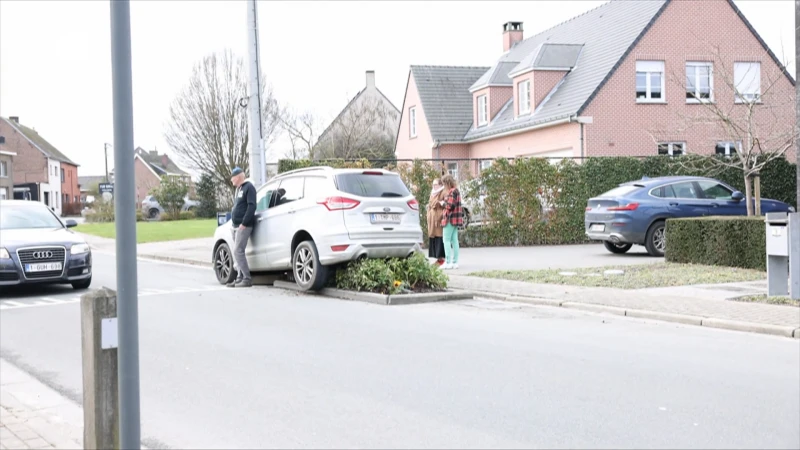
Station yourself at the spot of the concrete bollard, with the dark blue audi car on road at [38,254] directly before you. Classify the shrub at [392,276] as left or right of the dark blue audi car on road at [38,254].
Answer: right

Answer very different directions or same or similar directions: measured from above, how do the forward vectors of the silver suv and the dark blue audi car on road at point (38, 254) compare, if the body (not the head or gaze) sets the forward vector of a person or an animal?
very different directions

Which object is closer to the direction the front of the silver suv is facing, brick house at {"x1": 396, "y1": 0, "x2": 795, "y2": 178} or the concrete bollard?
the brick house

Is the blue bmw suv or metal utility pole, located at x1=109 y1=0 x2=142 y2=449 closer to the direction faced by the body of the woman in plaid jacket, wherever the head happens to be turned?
the metal utility pole

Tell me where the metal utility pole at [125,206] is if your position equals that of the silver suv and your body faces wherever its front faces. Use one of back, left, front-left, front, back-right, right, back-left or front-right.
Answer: back-left

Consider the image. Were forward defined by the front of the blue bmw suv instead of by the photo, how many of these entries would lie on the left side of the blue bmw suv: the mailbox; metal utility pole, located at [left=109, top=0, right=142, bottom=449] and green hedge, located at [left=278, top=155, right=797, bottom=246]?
1

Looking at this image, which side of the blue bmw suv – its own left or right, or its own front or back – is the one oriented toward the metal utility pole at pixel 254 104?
back

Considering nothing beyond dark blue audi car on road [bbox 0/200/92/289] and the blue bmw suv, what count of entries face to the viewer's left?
0

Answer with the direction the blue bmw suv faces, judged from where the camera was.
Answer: facing away from the viewer and to the right of the viewer

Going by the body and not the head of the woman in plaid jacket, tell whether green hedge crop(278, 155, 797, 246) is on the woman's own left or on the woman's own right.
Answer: on the woman's own right
